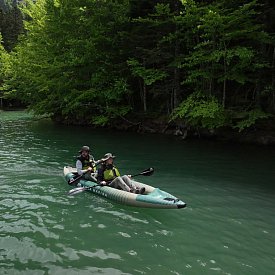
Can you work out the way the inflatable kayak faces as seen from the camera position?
facing the viewer and to the right of the viewer

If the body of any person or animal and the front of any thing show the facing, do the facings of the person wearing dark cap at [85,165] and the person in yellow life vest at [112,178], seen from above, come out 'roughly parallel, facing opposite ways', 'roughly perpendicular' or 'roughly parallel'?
roughly parallel
